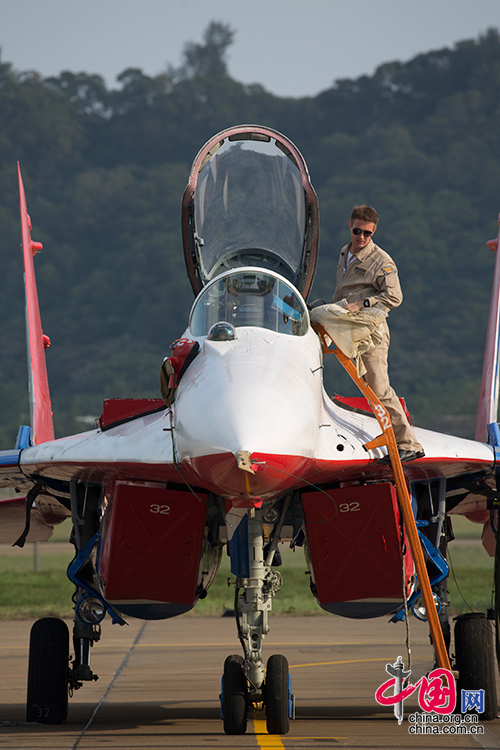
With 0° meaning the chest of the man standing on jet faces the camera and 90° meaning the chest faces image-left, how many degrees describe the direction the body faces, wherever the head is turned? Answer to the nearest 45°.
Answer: approximately 45°
